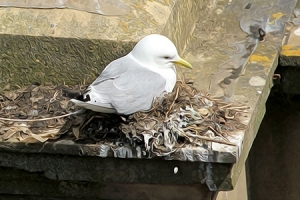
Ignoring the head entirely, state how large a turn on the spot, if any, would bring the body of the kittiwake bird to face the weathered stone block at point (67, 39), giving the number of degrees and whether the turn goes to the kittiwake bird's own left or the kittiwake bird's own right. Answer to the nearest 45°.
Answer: approximately 135° to the kittiwake bird's own left

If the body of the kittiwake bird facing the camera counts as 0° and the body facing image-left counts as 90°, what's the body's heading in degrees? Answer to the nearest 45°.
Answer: approximately 270°
